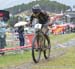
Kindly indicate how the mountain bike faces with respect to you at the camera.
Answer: facing the viewer and to the left of the viewer
